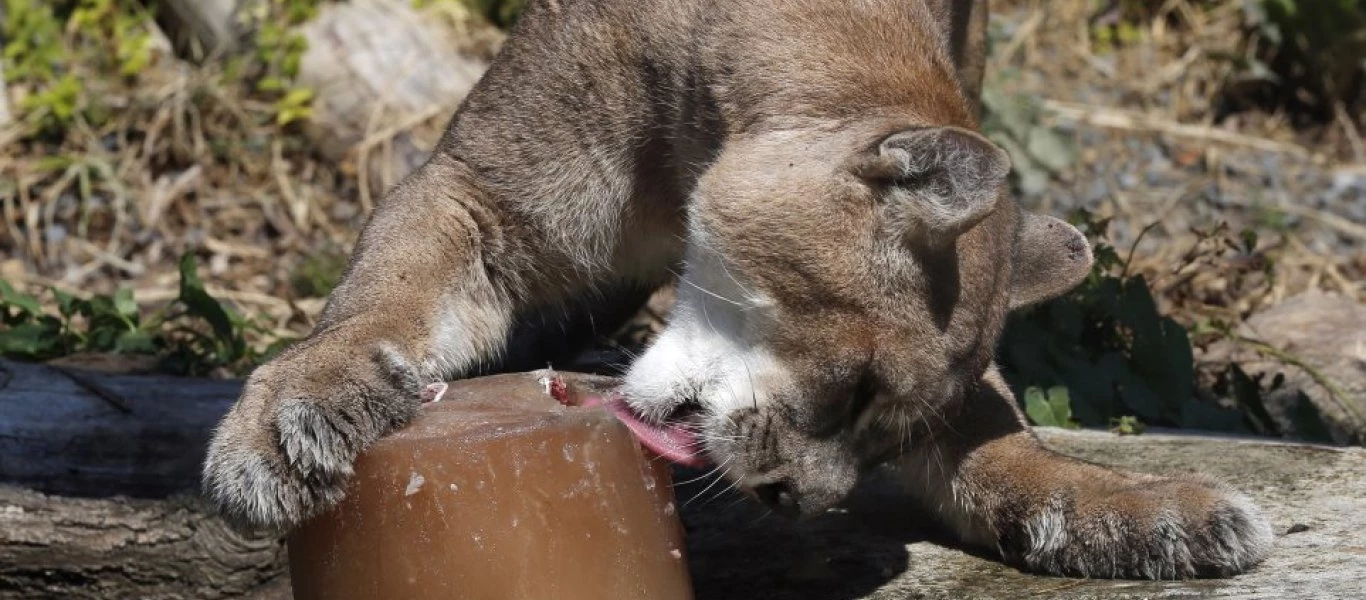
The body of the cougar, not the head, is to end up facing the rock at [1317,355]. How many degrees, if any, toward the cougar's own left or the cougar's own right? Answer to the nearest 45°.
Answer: approximately 135° to the cougar's own left

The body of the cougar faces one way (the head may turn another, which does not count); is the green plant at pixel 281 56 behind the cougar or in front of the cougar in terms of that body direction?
behind

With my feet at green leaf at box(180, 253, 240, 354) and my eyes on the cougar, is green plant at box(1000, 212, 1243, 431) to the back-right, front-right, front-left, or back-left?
front-left

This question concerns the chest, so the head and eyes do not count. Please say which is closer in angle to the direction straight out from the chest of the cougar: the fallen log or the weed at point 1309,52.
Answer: the fallen log

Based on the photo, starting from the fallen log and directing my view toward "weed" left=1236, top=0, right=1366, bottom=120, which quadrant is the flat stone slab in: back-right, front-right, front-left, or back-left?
front-right

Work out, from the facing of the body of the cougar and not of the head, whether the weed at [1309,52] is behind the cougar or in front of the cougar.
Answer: behind

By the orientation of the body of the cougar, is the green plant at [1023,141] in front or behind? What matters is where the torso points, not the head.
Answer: behind

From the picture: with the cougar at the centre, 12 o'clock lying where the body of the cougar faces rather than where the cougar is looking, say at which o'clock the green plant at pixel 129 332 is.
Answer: The green plant is roughly at 4 o'clock from the cougar.

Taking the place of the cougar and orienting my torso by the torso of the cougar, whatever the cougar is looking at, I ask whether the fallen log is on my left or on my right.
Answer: on my right

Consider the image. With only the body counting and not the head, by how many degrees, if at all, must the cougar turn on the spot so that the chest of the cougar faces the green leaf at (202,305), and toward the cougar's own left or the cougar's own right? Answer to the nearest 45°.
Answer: approximately 135° to the cougar's own right

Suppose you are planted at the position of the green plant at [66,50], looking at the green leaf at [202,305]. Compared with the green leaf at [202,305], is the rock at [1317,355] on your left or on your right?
left

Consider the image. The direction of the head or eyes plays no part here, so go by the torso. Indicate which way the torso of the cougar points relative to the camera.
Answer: toward the camera

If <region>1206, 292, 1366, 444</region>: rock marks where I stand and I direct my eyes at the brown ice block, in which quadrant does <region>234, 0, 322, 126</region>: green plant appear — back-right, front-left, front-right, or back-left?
front-right
